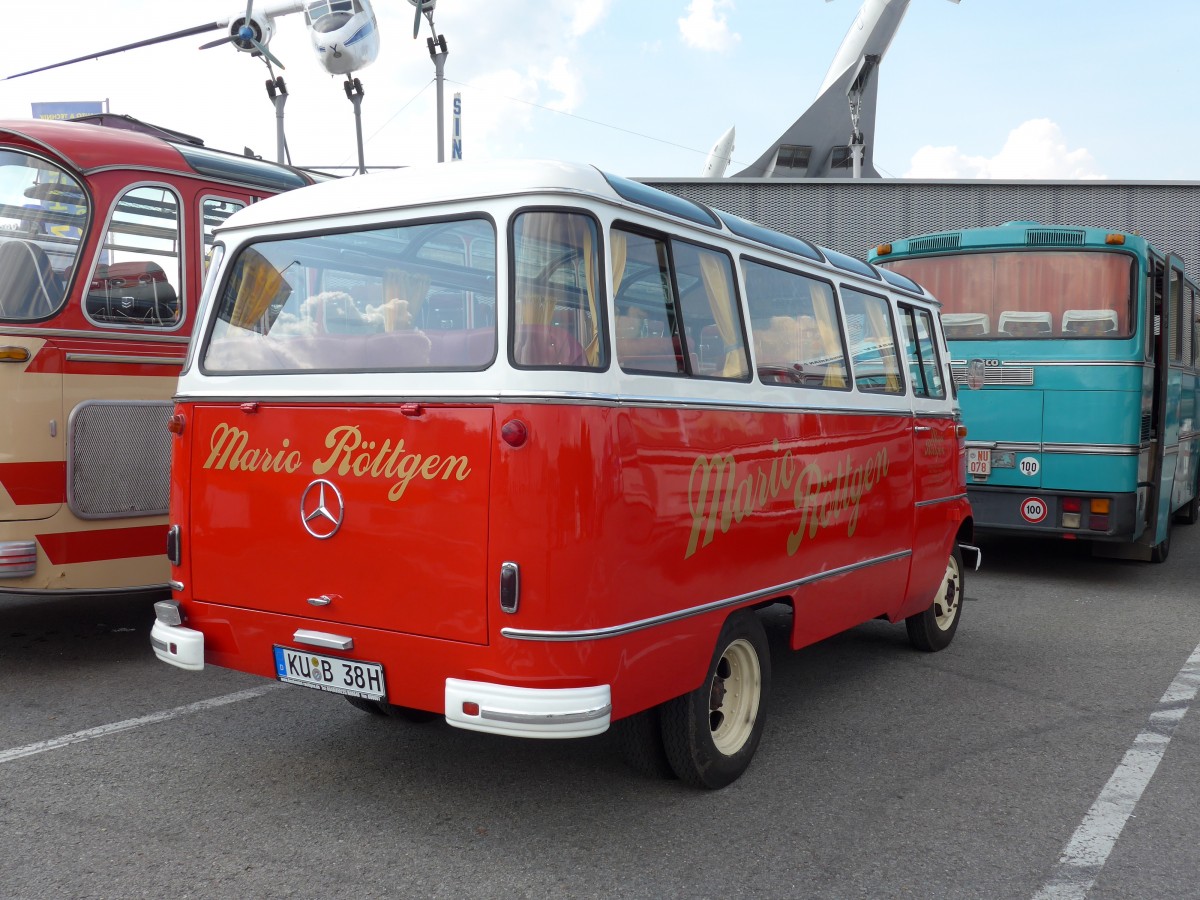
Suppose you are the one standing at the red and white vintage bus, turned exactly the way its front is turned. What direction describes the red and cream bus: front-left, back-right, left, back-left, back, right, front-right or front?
left

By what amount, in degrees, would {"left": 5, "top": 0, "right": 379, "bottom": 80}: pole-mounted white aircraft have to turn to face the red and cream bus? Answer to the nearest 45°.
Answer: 0° — it already faces it

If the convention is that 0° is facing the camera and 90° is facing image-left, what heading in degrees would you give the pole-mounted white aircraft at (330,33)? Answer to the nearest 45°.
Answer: approximately 0°

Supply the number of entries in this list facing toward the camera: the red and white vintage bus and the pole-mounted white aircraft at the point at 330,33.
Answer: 1

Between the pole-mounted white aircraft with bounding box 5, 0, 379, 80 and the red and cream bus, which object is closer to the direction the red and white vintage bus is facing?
the pole-mounted white aircraft

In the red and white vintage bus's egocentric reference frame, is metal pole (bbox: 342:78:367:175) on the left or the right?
on its left

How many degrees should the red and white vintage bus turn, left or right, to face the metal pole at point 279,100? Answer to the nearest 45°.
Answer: approximately 45° to its left

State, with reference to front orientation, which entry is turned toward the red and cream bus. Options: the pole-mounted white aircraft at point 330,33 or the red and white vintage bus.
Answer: the pole-mounted white aircraft

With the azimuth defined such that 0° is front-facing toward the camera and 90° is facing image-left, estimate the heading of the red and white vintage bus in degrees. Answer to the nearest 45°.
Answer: approximately 225°

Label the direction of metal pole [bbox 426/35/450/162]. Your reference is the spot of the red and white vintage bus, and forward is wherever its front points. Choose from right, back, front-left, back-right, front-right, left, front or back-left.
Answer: front-left

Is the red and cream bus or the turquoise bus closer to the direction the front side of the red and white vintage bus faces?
the turquoise bus
